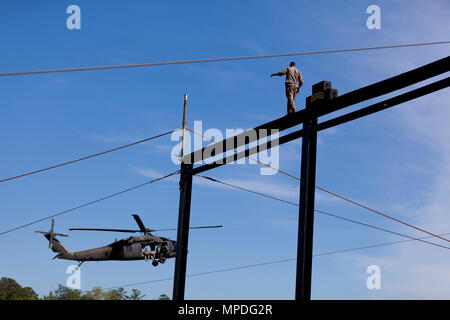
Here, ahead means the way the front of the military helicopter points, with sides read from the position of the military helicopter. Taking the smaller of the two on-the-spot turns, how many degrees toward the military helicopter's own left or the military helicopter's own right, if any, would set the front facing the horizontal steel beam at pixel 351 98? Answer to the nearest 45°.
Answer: approximately 90° to the military helicopter's own right

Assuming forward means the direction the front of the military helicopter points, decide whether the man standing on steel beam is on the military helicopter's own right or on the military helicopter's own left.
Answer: on the military helicopter's own right

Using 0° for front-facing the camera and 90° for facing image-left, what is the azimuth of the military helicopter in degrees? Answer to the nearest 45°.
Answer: approximately 270°

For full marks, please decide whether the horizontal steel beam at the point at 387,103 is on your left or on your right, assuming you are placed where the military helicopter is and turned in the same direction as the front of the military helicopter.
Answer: on your right

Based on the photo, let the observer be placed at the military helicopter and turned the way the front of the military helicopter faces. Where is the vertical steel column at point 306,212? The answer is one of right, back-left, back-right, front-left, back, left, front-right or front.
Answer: right

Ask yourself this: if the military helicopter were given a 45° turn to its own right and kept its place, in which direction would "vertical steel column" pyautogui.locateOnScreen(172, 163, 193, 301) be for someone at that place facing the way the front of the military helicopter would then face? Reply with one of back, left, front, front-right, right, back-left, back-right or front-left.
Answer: front-right

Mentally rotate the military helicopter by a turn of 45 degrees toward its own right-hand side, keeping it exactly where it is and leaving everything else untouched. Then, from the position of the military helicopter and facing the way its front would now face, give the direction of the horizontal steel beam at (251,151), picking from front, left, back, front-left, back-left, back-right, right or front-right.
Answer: front-right
